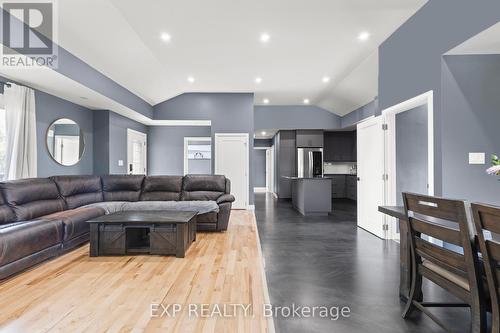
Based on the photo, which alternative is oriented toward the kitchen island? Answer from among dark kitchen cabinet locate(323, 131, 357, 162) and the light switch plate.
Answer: the dark kitchen cabinet

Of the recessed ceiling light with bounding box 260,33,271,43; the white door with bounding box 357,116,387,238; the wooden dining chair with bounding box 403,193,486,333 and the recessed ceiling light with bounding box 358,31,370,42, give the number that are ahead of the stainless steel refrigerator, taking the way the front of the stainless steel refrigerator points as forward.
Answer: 4

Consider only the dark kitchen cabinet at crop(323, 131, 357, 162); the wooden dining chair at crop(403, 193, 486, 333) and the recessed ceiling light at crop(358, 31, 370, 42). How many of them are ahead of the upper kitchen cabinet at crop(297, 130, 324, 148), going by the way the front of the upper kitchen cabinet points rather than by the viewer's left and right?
2

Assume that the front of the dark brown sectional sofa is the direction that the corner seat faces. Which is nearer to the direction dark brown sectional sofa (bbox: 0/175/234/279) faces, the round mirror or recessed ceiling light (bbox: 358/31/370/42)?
the recessed ceiling light

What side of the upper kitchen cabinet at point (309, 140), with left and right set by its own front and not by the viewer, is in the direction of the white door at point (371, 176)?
front

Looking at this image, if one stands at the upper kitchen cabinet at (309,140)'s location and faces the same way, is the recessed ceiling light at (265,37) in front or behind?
in front

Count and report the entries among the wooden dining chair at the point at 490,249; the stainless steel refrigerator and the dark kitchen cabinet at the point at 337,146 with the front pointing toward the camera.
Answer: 2

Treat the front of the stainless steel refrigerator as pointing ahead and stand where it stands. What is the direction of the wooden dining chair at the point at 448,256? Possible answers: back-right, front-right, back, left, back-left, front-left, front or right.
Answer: front

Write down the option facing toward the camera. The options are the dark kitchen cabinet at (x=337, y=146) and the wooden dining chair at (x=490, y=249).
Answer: the dark kitchen cabinet

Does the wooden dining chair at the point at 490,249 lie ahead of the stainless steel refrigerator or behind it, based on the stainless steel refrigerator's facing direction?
ahead

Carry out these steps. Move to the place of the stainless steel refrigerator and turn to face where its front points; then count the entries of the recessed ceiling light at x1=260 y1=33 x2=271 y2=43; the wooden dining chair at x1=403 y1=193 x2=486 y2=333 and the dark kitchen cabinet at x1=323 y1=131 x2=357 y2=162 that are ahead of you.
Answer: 2

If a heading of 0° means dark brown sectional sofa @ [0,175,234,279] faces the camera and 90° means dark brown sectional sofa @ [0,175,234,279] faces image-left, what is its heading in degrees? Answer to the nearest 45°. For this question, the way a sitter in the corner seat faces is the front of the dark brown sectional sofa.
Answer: approximately 315°

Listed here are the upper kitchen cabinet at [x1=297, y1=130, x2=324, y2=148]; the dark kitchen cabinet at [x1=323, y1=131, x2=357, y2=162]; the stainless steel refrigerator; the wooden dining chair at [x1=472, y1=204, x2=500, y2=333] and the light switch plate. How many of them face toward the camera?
4

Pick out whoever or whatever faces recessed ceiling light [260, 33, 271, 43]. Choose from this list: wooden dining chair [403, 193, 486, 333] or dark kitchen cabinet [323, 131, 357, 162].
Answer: the dark kitchen cabinet

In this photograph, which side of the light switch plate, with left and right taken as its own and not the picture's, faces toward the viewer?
front

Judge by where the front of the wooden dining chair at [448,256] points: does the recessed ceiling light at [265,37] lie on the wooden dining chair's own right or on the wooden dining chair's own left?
on the wooden dining chair's own left

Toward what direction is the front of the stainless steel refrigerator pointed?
toward the camera

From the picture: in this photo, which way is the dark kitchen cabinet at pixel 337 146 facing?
toward the camera
